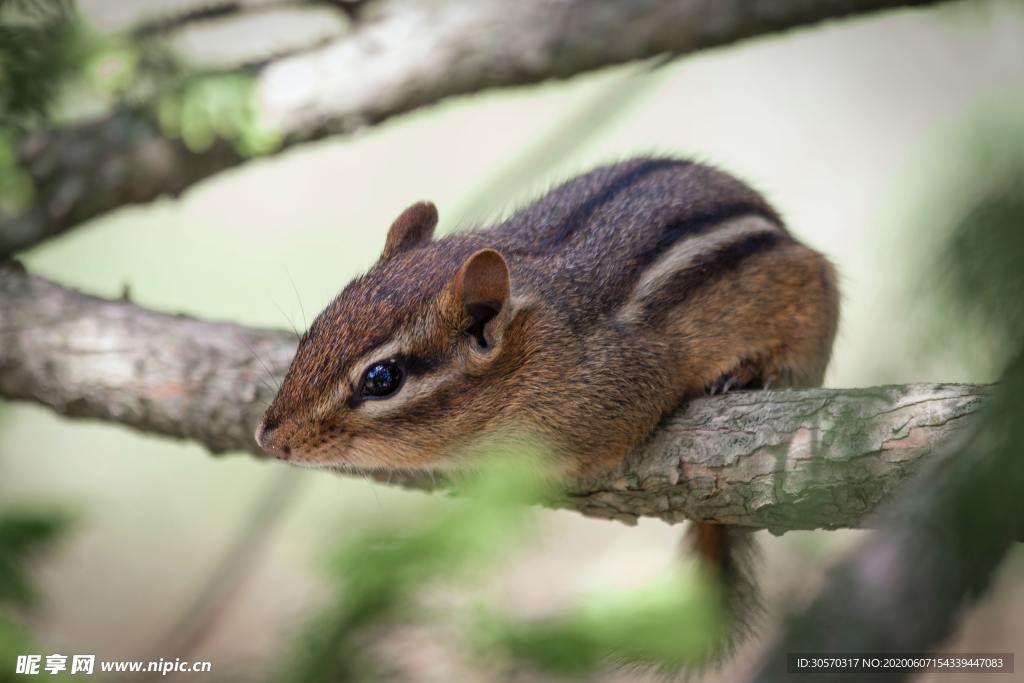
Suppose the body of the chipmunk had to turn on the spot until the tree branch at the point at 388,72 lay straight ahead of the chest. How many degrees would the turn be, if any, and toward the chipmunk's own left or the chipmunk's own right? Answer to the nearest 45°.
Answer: approximately 90° to the chipmunk's own right

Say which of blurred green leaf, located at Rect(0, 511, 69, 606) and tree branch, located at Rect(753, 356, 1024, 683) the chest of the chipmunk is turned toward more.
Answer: the blurred green leaf

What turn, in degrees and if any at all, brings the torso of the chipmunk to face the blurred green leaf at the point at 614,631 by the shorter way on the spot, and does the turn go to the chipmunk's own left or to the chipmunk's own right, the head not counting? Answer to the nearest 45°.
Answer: approximately 45° to the chipmunk's own left

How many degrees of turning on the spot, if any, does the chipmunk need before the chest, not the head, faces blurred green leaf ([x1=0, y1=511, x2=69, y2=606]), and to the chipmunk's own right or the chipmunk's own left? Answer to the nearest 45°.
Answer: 0° — it already faces it

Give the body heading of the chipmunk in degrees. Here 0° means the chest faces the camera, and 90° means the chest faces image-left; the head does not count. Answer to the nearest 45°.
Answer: approximately 45°
